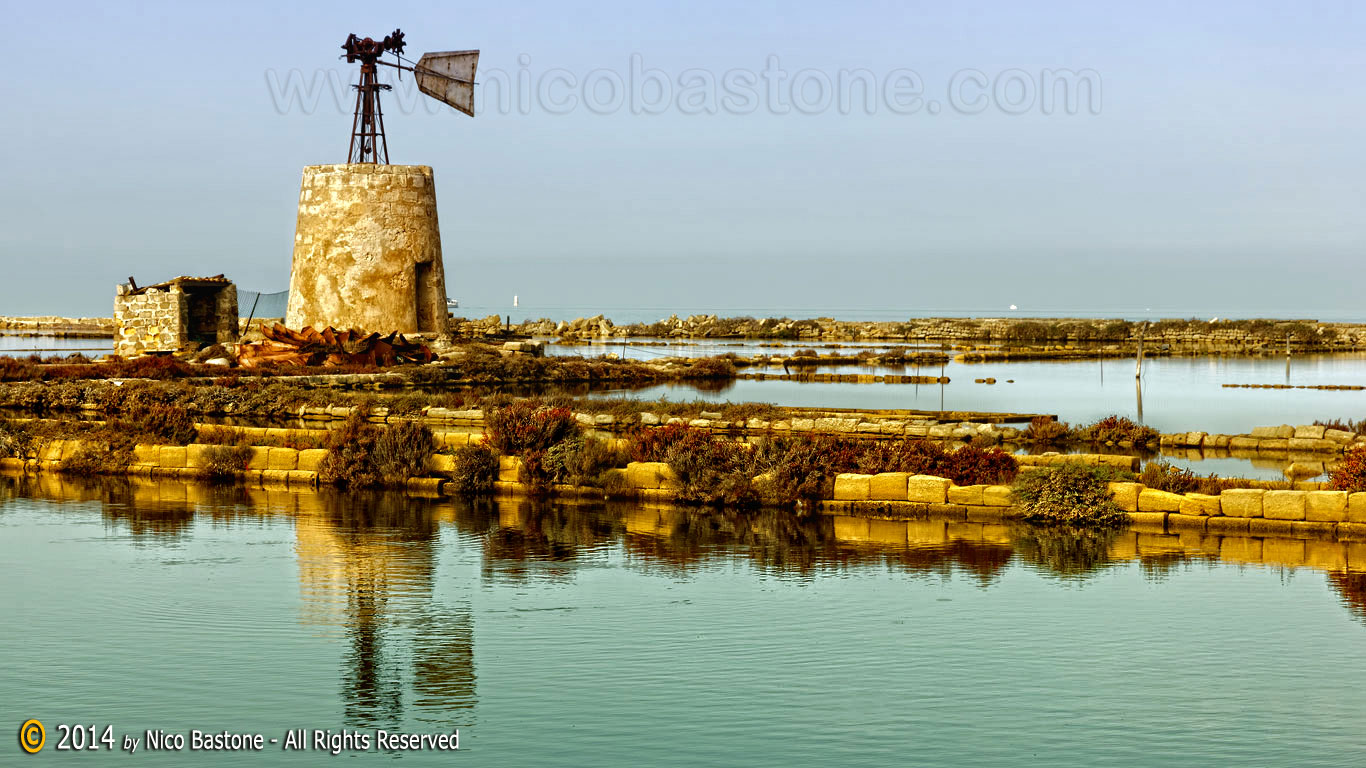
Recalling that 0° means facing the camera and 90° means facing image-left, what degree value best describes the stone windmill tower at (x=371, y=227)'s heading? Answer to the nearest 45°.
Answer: approximately 315°

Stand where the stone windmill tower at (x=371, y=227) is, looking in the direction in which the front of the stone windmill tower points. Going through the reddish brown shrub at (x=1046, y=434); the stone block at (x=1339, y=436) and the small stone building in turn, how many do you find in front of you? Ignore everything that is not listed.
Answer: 2

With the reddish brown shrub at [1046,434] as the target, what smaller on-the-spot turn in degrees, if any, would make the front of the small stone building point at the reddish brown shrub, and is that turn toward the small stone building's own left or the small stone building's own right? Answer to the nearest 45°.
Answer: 0° — it already faces it

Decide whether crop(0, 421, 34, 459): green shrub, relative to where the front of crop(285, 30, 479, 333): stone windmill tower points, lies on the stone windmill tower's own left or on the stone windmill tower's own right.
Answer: on the stone windmill tower's own right

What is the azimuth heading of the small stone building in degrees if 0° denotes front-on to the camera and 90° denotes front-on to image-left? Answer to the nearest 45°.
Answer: approximately 315°

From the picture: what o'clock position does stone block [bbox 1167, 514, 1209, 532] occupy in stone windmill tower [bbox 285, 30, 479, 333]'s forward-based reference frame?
The stone block is roughly at 1 o'clock from the stone windmill tower.
